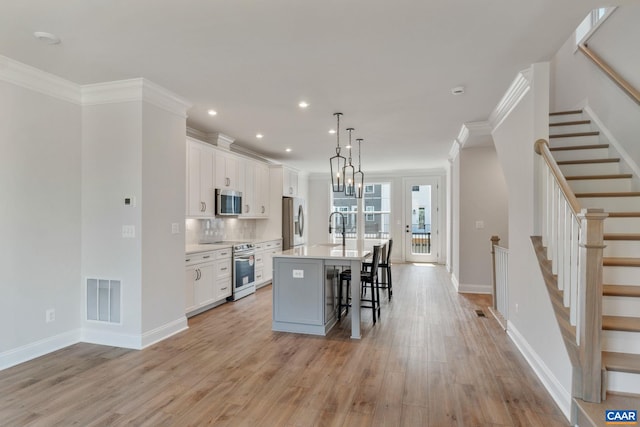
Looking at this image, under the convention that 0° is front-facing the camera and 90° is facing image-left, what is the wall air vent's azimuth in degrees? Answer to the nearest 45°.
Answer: approximately 45°

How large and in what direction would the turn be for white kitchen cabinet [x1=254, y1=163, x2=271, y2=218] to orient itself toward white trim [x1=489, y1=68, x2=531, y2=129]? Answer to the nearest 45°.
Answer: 0° — it already faces it

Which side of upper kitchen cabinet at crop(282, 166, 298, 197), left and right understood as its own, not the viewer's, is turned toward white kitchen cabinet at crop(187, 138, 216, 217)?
right

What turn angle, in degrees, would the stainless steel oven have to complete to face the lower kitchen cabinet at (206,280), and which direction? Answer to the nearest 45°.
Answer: approximately 90° to its right

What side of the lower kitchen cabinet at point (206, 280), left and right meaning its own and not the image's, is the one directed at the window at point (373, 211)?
left

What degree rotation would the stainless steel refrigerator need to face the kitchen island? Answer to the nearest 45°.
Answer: approximately 45° to its right

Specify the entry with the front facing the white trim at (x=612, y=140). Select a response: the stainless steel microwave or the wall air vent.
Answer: the stainless steel microwave

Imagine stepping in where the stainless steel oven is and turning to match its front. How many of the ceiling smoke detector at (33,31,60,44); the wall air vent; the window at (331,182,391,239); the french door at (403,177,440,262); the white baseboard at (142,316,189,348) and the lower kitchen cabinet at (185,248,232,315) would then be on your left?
2

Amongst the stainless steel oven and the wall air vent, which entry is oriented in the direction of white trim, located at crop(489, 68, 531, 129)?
the stainless steel oven

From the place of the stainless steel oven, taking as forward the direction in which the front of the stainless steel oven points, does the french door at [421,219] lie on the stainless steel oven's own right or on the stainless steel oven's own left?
on the stainless steel oven's own left

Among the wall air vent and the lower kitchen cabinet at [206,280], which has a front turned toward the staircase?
the lower kitchen cabinet

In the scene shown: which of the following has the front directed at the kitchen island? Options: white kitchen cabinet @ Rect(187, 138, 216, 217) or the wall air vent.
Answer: the white kitchen cabinet
